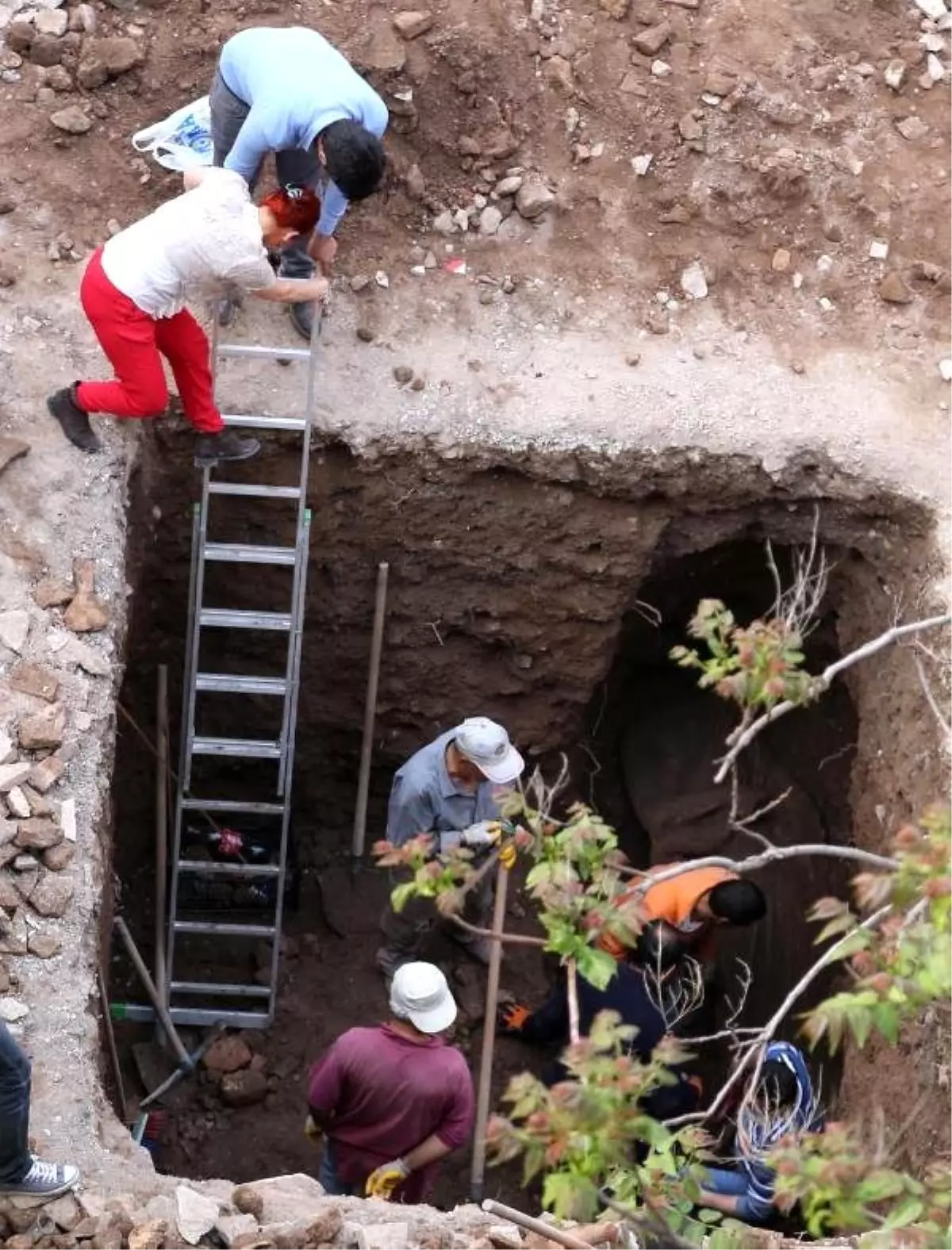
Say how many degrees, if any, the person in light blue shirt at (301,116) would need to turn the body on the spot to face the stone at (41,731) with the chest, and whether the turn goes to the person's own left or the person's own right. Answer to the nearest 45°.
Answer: approximately 90° to the person's own right

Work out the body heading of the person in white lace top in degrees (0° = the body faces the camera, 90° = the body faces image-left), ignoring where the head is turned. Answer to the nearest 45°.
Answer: approximately 270°

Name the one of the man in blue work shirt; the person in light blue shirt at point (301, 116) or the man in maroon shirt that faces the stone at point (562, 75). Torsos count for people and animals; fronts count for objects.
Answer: the man in maroon shirt

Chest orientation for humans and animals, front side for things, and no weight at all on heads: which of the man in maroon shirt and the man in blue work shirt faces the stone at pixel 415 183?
the man in maroon shirt

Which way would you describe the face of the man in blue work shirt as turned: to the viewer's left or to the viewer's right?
to the viewer's right

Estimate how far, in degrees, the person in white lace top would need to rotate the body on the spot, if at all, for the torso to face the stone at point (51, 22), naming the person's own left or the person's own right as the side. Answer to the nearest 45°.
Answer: approximately 90° to the person's own left

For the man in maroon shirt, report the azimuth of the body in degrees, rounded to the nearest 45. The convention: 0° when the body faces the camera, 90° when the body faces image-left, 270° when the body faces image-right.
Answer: approximately 180°

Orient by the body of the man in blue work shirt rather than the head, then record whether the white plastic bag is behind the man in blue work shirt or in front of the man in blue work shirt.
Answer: behind

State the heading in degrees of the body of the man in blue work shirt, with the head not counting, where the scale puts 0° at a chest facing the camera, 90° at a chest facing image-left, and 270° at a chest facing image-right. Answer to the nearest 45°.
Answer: approximately 315°

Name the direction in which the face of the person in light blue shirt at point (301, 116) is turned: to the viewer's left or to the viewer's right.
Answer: to the viewer's right
